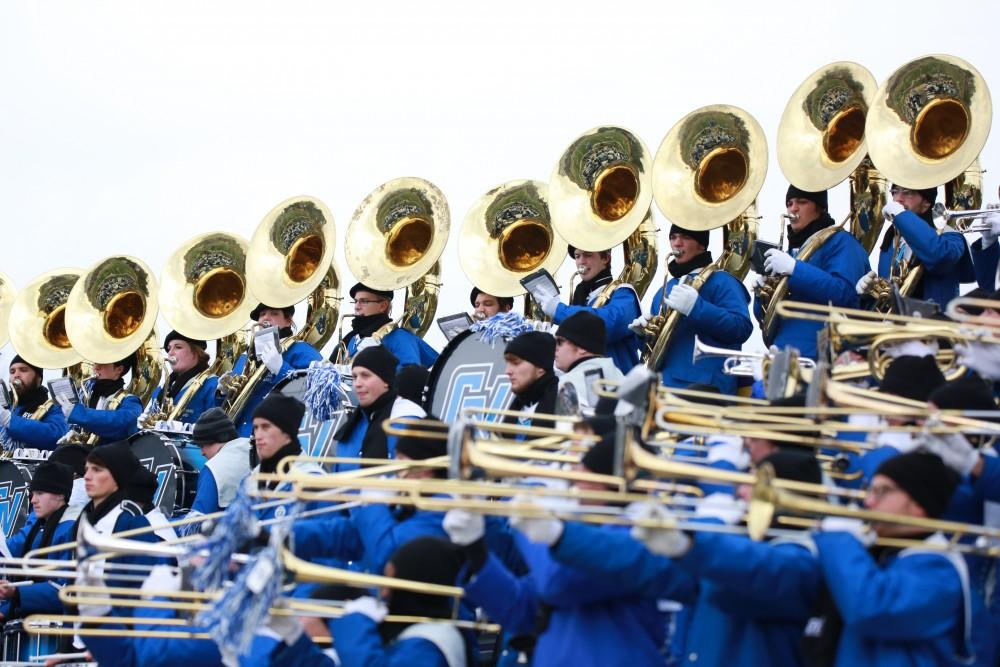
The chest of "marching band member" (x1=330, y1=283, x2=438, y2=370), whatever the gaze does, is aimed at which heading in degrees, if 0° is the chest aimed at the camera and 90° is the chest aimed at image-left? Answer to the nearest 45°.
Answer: approximately 45°

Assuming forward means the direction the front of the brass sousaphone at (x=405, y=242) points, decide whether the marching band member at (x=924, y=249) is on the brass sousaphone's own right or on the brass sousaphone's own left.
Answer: on the brass sousaphone's own left

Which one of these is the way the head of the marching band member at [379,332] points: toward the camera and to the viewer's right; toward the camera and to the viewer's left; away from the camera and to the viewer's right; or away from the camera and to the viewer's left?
toward the camera and to the viewer's left

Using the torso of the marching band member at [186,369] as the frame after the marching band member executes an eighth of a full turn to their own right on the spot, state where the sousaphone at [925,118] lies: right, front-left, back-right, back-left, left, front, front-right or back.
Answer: back-left

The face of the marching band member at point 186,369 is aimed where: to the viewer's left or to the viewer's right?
to the viewer's left

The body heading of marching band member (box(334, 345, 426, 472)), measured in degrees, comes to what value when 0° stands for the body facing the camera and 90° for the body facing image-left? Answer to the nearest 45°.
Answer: approximately 45°

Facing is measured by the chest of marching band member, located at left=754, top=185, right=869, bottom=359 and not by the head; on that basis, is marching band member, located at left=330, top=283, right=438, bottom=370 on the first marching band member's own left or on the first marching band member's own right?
on the first marching band member's own right

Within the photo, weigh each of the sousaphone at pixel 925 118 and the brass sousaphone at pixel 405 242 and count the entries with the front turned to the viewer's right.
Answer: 0
